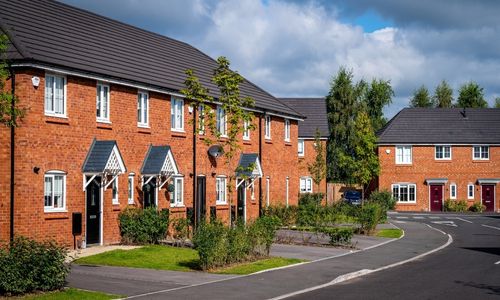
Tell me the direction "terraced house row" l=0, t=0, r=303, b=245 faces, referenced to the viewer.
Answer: facing the viewer and to the right of the viewer

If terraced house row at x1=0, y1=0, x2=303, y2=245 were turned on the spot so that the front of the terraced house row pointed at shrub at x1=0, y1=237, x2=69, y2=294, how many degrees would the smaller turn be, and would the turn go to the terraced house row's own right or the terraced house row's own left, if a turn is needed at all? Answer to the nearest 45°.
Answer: approximately 45° to the terraced house row's own right
